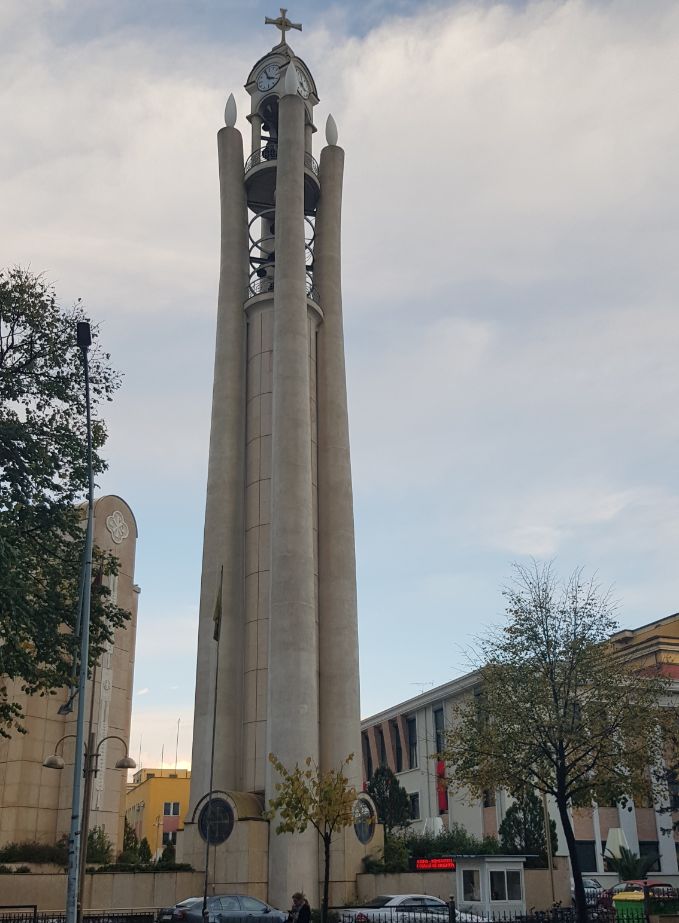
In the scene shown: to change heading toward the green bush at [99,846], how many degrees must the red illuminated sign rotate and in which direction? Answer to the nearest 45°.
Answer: approximately 90° to its right

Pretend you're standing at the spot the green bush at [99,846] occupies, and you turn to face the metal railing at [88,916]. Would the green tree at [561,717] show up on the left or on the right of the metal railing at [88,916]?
left

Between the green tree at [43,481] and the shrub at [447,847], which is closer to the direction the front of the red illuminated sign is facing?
the green tree

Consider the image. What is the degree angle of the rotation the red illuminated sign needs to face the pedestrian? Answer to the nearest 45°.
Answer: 0° — it already faces them

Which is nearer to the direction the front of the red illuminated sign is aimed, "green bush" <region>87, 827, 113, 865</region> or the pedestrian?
the pedestrian

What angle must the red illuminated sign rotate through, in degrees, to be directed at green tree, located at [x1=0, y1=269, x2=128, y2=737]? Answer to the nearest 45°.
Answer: approximately 45° to its right

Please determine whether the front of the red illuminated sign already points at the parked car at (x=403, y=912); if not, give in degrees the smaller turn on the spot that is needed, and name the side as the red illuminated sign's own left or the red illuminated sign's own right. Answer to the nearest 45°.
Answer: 0° — it already faces it

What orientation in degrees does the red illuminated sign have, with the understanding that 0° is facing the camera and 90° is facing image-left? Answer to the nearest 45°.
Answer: approximately 0°

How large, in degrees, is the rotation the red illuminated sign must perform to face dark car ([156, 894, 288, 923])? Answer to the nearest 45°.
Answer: approximately 45° to its right

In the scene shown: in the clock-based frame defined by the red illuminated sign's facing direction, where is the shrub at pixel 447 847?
The shrub is roughly at 6 o'clock from the red illuminated sign.

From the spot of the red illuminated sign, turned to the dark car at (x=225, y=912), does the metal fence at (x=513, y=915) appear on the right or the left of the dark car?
left

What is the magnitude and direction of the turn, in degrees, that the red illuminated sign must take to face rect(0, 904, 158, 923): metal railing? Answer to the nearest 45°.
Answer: approximately 45° to its right
